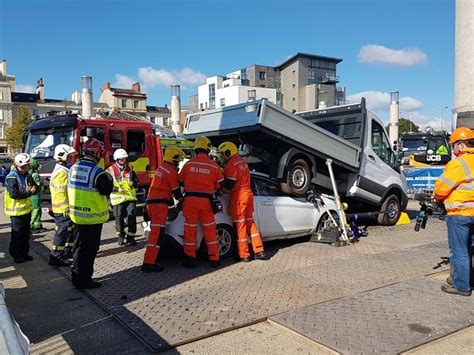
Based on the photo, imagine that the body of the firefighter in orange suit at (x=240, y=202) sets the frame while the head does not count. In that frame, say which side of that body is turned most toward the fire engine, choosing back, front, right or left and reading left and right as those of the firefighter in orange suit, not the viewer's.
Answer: front

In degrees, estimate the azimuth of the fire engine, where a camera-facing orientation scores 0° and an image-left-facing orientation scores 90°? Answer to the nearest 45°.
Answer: approximately 45°

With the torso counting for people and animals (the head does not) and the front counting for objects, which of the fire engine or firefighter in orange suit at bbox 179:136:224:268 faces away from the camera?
the firefighter in orange suit

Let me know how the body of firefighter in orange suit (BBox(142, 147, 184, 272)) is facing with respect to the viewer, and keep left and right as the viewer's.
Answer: facing away from the viewer and to the right of the viewer

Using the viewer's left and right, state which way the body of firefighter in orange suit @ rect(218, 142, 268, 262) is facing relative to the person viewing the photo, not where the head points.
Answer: facing away from the viewer and to the left of the viewer

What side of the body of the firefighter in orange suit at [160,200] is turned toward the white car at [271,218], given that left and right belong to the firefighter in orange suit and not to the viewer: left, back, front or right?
front

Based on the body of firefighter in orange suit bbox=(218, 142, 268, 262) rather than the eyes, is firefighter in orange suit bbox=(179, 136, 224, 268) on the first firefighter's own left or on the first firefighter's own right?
on the first firefighter's own left

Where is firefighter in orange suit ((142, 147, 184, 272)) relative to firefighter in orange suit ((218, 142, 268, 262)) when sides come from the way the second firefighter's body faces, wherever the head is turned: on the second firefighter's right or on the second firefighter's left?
on the second firefighter's left

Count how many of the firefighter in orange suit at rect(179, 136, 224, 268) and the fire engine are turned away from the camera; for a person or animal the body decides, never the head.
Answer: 1

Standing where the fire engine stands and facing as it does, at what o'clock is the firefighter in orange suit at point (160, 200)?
The firefighter in orange suit is roughly at 10 o'clock from the fire engine.

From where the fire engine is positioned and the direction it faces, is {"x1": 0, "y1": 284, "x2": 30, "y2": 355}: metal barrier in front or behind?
in front

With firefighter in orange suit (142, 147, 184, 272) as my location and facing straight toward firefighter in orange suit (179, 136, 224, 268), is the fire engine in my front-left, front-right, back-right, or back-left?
back-left

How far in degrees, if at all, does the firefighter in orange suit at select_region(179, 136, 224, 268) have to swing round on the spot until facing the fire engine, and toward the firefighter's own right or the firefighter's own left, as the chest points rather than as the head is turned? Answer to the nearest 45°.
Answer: approximately 45° to the firefighter's own left

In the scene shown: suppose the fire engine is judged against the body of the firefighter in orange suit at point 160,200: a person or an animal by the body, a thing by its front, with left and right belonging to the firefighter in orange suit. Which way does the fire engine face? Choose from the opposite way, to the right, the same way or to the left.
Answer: the opposite way

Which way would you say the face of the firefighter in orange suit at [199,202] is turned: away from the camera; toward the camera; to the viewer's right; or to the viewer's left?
away from the camera

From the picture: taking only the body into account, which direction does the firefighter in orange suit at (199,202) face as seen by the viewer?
away from the camera

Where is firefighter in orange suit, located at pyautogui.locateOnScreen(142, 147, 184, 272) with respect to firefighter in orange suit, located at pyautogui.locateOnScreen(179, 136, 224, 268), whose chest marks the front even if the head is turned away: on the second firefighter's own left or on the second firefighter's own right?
on the second firefighter's own left

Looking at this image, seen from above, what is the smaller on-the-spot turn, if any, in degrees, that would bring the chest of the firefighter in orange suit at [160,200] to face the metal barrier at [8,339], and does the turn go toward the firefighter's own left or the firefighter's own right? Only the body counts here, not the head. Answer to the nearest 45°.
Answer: approximately 135° to the firefighter's own right
